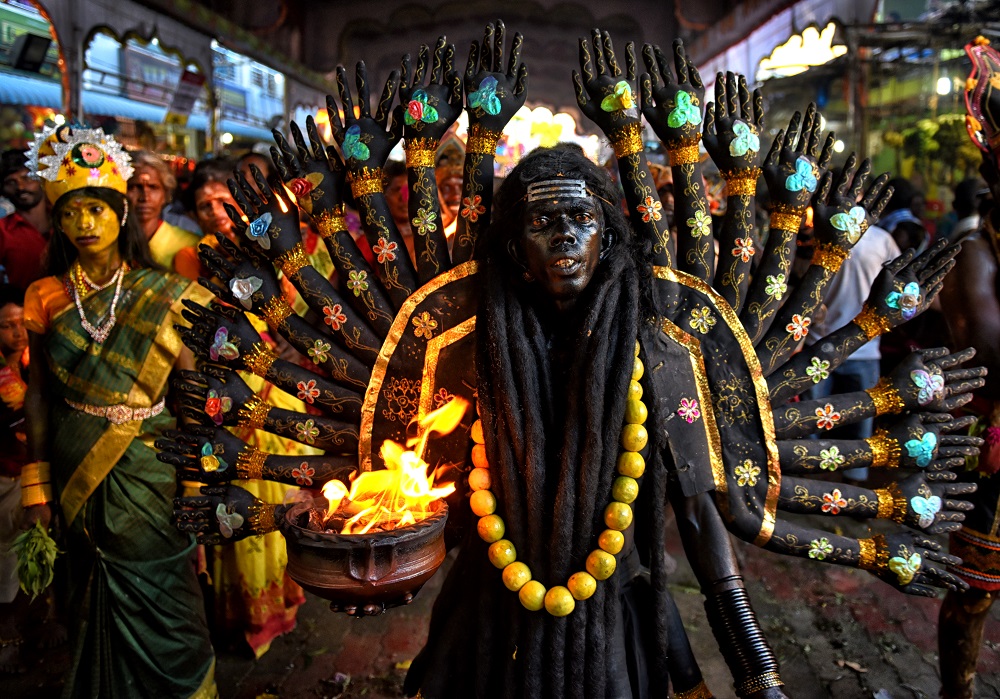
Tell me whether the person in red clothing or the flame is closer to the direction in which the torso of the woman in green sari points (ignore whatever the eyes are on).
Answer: the flame

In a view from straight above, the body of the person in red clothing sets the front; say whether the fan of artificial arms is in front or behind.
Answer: in front

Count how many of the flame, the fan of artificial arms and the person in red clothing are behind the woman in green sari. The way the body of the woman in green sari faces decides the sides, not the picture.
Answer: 1

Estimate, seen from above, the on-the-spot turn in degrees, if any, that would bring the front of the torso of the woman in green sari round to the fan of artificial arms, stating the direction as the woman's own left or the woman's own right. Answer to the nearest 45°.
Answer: approximately 45° to the woman's own left

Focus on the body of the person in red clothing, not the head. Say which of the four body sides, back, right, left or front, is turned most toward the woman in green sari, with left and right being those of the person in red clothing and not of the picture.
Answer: front

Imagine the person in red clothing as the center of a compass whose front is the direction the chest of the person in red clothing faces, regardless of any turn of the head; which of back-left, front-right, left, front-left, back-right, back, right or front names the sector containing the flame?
front

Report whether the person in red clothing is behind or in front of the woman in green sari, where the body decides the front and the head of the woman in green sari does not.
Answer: behind

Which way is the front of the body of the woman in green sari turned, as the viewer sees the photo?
toward the camera

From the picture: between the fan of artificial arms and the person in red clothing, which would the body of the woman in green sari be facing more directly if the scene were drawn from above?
the fan of artificial arms

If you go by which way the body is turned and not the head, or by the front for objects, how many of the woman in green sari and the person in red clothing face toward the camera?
2
